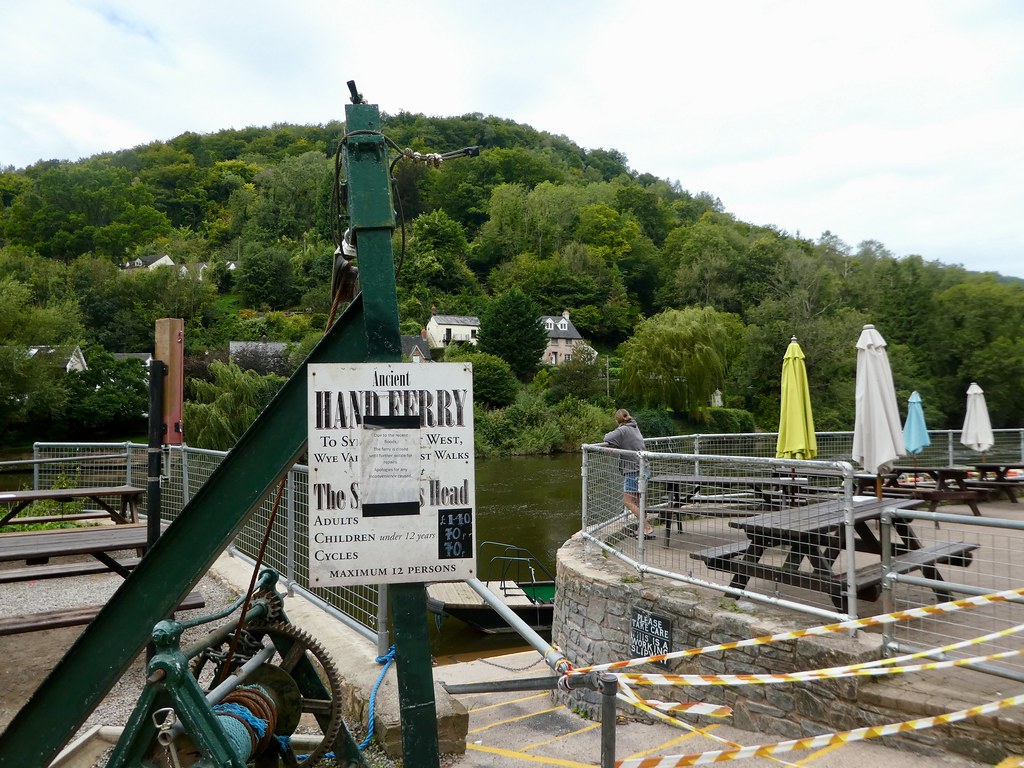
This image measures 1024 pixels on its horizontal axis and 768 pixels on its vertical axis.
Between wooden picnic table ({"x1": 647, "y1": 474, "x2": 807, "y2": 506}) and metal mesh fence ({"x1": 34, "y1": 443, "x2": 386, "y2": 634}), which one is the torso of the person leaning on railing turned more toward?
the metal mesh fence

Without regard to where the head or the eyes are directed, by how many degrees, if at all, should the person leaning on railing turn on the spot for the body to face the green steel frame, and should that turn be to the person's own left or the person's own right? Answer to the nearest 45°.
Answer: approximately 135° to the person's own left

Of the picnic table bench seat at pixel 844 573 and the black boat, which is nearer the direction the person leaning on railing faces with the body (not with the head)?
the black boat

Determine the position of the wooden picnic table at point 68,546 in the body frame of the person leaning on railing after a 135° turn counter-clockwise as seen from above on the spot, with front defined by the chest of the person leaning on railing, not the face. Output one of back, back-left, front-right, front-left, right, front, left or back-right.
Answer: front-right

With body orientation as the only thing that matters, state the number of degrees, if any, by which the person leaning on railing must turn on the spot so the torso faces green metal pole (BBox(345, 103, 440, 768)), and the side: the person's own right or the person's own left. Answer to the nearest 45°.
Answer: approximately 135° to the person's own left

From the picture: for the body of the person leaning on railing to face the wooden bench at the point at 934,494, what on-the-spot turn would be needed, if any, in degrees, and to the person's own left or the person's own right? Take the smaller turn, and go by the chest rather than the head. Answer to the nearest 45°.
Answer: approximately 90° to the person's own right

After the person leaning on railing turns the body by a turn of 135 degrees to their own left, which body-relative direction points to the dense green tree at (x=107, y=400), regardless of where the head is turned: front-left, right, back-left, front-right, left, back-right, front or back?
back-right

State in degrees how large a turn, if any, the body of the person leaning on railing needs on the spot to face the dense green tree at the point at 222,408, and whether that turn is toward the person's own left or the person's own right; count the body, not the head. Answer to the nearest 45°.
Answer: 0° — they already face it

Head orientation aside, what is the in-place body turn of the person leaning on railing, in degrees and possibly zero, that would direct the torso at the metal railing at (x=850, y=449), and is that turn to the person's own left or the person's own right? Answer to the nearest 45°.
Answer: approximately 90° to the person's own right

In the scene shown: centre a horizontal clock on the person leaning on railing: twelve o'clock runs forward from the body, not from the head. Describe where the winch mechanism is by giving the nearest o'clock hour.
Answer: The winch mechanism is roughly at 8 o'clock from the person leaning on railing.

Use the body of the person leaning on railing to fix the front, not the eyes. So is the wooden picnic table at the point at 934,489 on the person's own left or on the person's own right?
on the person's own right

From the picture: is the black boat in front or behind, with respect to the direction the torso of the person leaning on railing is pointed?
in front

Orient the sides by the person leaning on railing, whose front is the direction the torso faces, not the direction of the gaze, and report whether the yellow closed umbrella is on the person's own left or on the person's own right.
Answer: on the person's own right

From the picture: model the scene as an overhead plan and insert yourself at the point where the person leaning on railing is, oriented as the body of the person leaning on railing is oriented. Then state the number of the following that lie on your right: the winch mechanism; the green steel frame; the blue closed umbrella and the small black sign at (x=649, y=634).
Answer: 1

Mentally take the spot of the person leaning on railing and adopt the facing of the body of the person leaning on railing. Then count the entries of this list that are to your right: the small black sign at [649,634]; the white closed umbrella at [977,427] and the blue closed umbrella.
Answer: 2

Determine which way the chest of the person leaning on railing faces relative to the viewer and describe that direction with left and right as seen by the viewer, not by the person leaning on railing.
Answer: facing away from the viewer and to the left of the viewer
